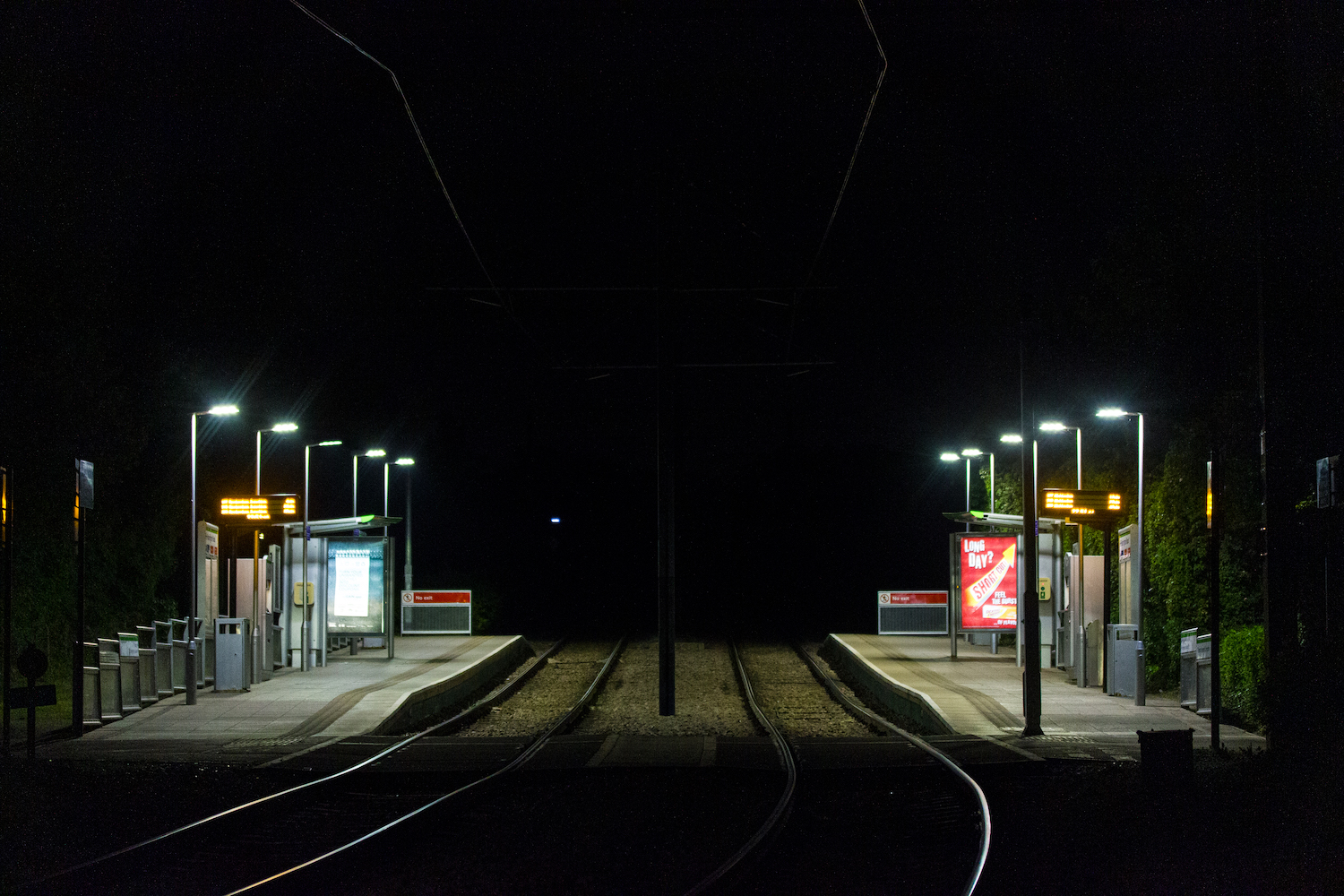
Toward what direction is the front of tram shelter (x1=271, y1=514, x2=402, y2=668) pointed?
to the viewer's right

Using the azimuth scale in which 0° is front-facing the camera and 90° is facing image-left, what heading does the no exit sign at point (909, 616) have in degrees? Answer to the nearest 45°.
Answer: approximately 0°

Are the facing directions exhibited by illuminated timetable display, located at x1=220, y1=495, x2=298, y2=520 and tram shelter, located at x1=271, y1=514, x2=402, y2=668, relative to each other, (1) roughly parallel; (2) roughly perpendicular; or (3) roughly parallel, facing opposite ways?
roughly perpendicular

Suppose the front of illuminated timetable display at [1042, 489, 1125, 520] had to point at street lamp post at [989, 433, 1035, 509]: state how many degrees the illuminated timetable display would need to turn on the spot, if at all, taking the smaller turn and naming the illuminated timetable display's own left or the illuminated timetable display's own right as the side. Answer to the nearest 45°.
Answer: approximately 180°

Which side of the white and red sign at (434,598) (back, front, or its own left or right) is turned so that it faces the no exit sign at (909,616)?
left

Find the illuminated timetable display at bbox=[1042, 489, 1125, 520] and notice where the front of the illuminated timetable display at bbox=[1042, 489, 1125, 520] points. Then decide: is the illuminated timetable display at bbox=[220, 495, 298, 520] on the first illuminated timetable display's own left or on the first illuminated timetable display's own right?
on the first illuminated timetable display's own right
